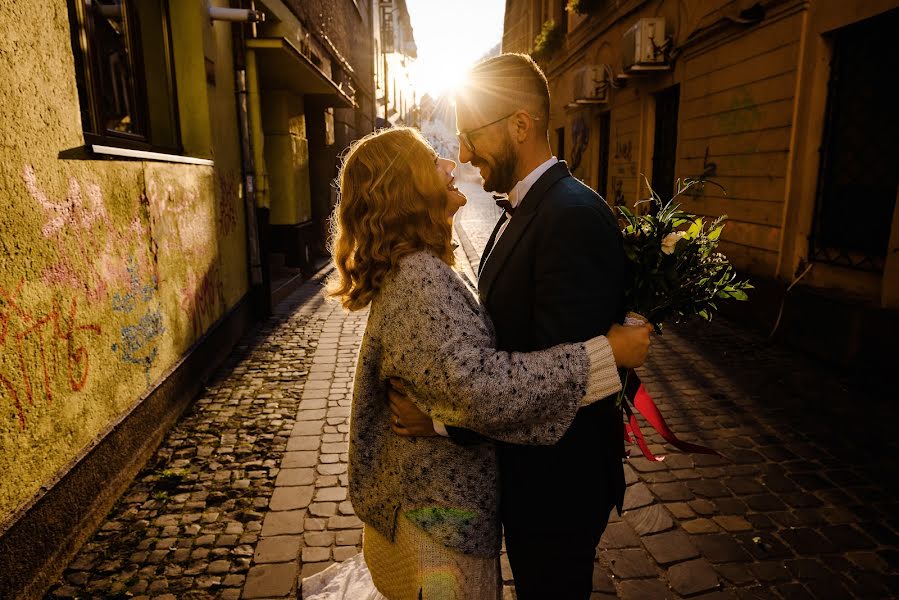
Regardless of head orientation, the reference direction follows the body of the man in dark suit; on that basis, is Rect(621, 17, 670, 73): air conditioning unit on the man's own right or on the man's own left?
on the man's own right

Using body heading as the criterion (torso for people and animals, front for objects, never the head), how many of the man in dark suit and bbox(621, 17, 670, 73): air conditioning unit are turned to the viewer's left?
2

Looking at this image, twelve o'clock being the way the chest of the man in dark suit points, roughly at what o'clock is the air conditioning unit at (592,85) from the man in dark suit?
The air conditioning unit is roughly at 3 o'clock from the man in dark suit.

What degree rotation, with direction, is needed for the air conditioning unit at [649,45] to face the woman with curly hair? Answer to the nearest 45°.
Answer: approximately 90° to its left

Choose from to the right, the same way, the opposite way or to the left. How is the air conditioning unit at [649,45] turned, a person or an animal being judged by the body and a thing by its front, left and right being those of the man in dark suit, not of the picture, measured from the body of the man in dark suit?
the same way

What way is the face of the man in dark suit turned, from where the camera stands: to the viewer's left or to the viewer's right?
to the viewer's left

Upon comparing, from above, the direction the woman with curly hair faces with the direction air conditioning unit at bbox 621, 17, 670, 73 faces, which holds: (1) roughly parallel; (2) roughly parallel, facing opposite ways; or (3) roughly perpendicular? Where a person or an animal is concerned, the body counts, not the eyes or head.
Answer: roughly parallel, facing opposite ways

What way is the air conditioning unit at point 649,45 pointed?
to the viewer's left

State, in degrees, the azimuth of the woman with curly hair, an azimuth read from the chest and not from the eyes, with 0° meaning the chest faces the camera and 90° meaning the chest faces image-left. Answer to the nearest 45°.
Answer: approximately 270°

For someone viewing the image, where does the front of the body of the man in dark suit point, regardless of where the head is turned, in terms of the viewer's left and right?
facing to the left of the viewer

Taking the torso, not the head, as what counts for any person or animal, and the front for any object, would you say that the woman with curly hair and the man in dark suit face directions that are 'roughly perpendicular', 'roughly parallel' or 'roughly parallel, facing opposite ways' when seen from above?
roughly parallel, facing opposite ways

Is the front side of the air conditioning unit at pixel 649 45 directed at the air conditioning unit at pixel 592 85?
no
